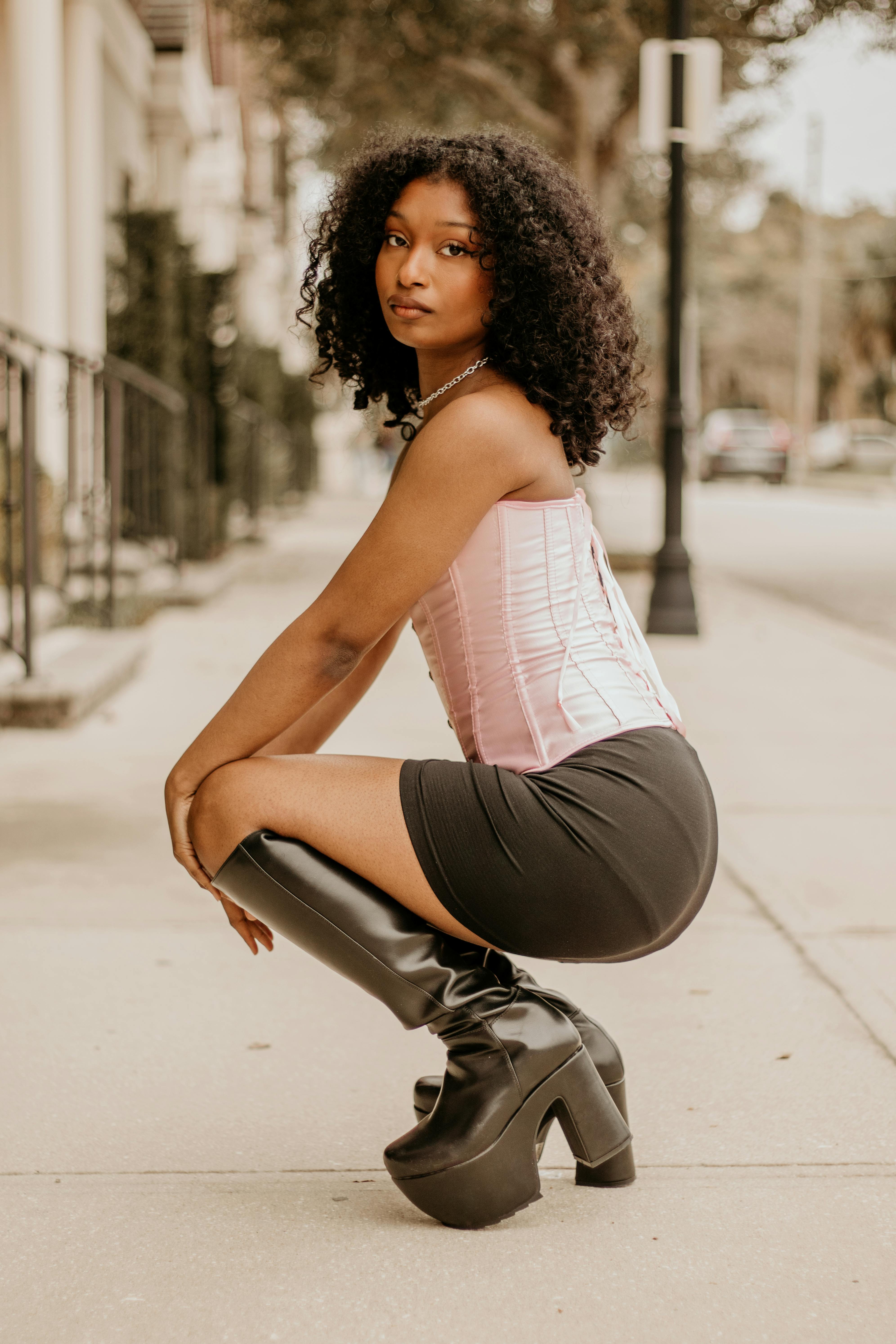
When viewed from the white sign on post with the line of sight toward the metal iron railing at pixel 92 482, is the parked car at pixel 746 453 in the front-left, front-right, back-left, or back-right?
back-right

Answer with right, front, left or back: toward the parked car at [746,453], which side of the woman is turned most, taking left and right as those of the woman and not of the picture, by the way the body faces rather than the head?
right

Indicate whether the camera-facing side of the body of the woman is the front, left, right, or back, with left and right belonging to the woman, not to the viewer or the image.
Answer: left
